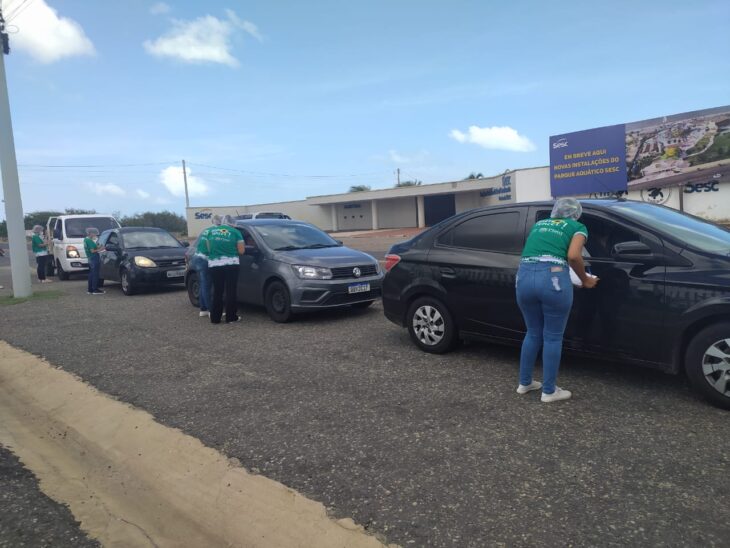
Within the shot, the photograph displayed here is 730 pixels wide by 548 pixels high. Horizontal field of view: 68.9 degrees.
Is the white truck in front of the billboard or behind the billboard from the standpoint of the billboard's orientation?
in front

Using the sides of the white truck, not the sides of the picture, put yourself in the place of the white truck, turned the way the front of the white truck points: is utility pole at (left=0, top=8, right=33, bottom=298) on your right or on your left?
on your right

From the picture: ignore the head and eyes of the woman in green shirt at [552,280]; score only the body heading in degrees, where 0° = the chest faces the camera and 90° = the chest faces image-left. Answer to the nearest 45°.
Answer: approximately 225°

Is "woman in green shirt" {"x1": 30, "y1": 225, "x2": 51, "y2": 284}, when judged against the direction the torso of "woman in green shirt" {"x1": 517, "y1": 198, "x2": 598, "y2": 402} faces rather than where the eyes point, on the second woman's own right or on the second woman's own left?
on the second woman's own left

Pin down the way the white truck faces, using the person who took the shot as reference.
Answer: facing the viewer and to the right of the viewer

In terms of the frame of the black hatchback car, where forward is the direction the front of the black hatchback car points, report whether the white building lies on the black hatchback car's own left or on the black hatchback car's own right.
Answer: on the black hatchback car's own left

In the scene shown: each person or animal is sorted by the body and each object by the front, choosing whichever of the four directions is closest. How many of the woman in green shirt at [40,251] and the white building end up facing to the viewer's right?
1

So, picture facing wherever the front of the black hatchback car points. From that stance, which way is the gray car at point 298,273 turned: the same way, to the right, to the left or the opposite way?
the same way

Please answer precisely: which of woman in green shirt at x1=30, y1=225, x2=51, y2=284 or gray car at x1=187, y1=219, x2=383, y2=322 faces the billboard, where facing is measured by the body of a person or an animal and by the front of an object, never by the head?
the woman in green shirt

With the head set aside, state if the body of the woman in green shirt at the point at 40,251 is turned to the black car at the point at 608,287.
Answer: no

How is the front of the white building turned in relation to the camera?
facing the viewer and to the left of the viewer

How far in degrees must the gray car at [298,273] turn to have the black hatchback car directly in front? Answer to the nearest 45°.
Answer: approximately 180°

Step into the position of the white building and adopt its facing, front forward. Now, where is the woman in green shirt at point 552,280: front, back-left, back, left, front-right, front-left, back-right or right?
front-left
